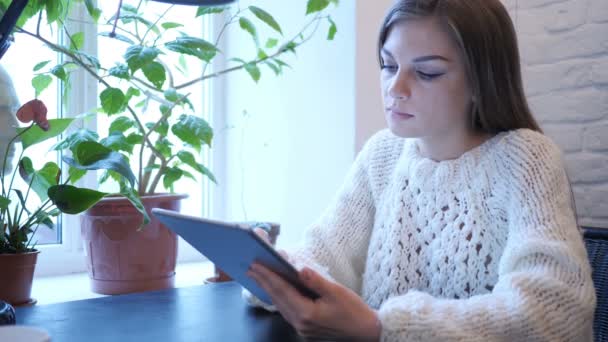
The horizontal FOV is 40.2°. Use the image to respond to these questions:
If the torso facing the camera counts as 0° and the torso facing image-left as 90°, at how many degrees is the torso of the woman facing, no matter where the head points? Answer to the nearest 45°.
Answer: approximately 45°

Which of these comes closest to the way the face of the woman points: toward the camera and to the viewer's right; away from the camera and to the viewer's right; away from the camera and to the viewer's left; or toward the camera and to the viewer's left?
toward the camera and to the viewer's left

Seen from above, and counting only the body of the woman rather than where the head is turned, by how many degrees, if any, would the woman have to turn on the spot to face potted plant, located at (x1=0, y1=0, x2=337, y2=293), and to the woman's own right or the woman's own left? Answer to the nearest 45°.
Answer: approximately 90° to the woman's own right

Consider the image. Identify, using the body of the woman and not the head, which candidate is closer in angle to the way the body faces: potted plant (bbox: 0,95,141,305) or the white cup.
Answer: the white cup

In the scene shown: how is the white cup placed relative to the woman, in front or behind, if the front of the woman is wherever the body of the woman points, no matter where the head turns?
in front

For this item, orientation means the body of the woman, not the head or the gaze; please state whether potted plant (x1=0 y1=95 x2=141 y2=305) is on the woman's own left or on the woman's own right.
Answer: on the woman's own right
